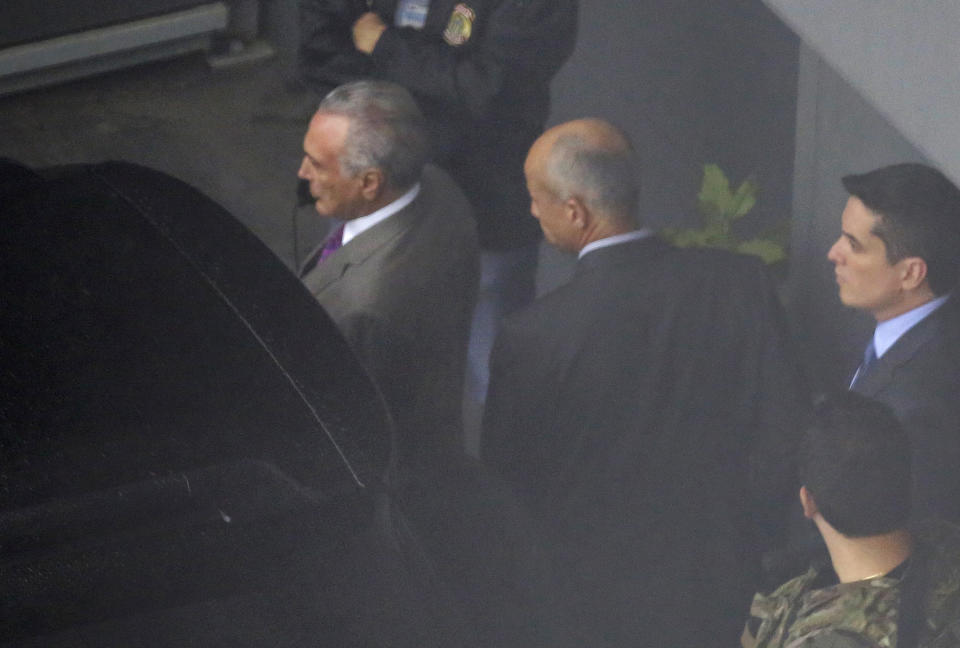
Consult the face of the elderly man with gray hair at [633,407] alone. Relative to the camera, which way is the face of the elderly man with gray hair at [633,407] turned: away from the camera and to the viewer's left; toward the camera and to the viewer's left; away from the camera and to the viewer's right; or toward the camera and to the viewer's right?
away from the camera and to the viewer's left

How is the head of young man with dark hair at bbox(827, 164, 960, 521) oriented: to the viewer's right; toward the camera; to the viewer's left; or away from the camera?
to the viewer's left

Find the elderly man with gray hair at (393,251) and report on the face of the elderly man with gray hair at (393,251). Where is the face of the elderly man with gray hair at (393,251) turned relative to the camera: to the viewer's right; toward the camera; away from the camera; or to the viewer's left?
to the viewer's left

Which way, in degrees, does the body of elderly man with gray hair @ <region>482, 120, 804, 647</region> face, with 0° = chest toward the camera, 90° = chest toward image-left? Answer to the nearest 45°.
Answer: approximately 135°

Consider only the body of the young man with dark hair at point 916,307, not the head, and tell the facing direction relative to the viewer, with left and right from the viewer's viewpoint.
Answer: facing to the left of the viewer

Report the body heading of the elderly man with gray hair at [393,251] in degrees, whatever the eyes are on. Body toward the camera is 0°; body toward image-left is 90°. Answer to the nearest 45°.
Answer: approximately 90°

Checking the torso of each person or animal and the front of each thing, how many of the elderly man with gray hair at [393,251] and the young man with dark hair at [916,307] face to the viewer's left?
2
